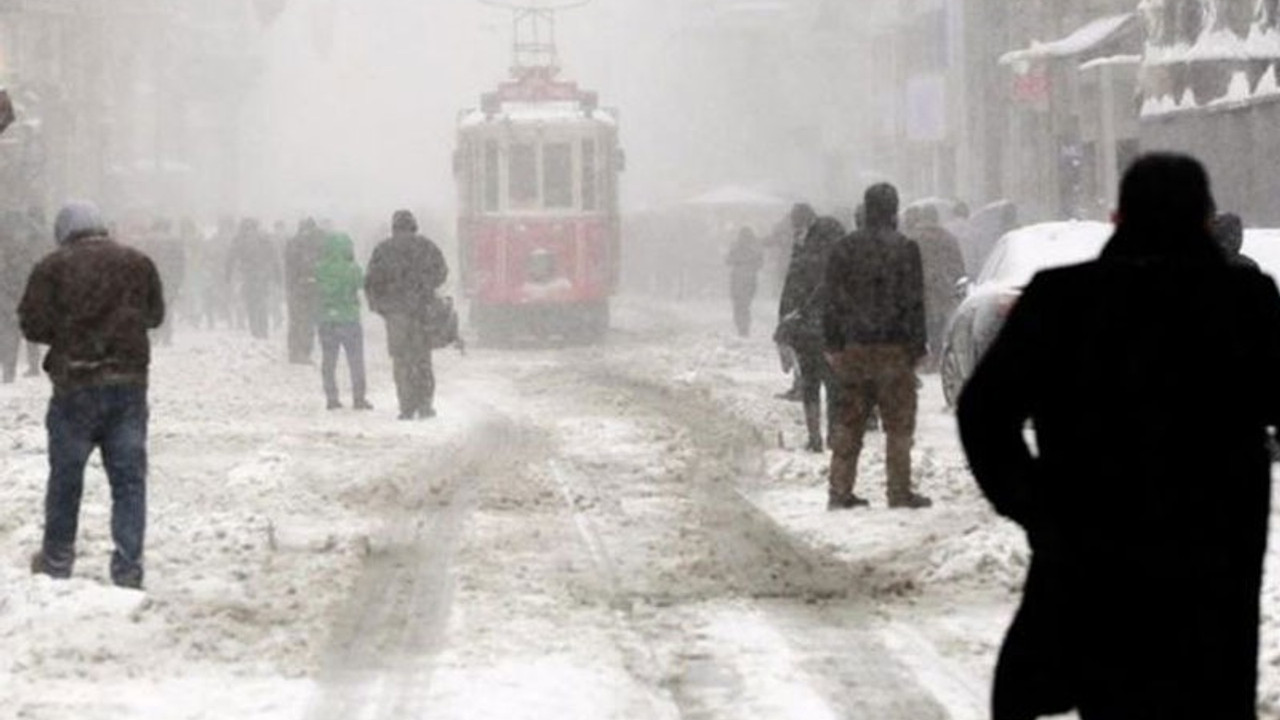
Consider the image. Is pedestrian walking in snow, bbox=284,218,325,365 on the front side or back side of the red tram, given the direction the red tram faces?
on the front side

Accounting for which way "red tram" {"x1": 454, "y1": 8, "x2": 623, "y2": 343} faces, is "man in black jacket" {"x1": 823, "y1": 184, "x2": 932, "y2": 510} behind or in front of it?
in front

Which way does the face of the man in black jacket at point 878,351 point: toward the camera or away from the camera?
away from the camera

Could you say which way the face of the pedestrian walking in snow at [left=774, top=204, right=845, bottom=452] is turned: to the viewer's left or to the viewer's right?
to the viewer's left

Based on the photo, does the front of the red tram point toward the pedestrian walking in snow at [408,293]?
yes

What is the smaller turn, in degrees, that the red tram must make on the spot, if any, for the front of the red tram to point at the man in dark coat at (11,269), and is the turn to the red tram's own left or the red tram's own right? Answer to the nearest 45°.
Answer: approximately 45° to the red tram's own right

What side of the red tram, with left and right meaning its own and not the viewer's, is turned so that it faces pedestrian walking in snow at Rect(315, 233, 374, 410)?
front

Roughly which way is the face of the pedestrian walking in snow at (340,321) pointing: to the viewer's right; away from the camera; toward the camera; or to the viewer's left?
away from the camera

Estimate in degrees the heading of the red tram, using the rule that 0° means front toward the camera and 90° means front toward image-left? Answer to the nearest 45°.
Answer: approximately 0°

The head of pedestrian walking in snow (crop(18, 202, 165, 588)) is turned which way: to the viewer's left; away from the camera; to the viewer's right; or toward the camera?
away from the camera
